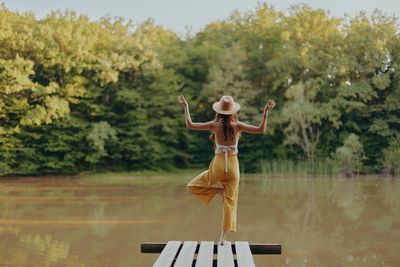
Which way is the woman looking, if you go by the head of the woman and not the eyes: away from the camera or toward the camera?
away from the camera

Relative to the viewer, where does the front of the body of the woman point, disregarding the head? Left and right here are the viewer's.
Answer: facing away from the viewer
